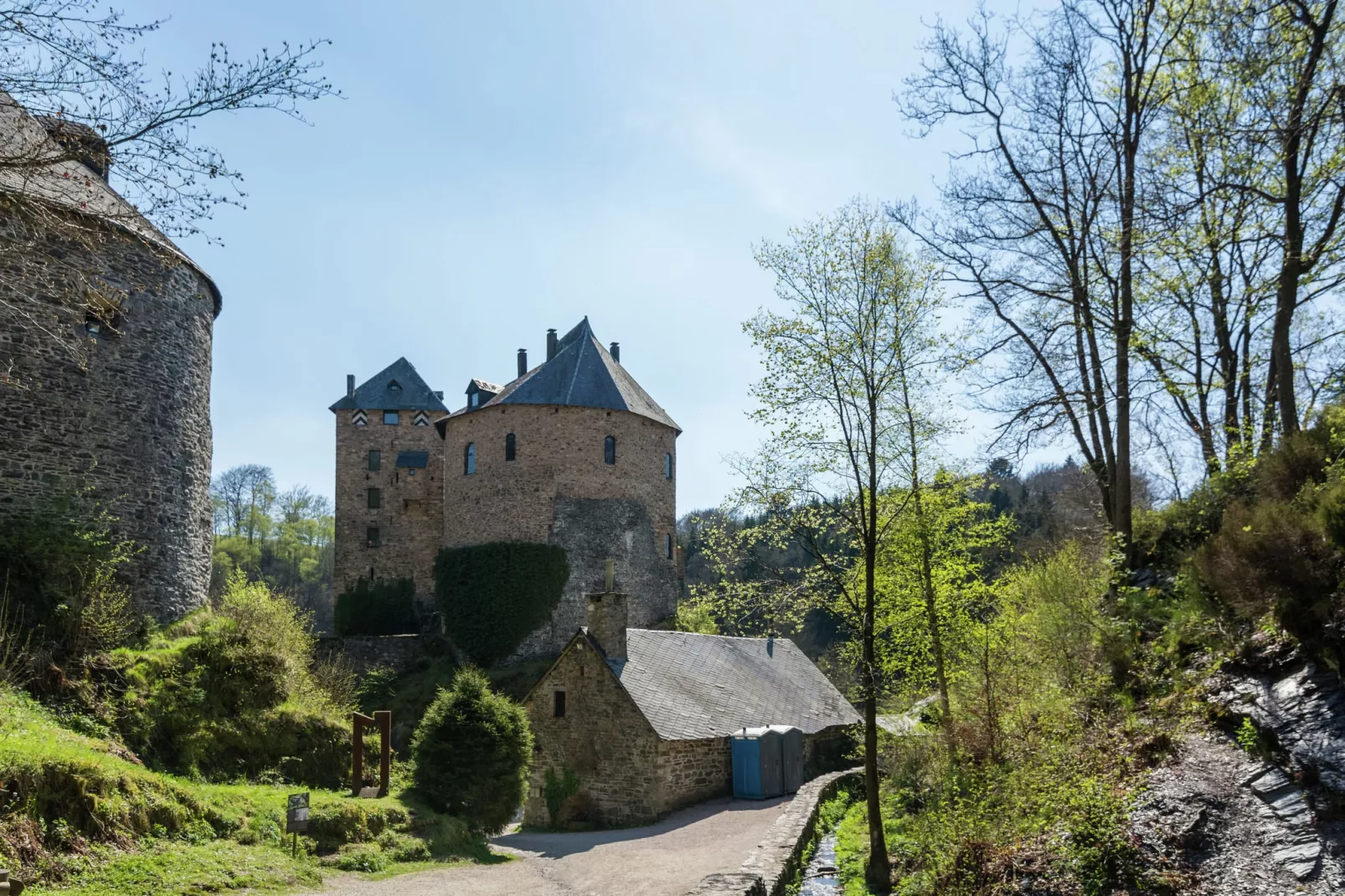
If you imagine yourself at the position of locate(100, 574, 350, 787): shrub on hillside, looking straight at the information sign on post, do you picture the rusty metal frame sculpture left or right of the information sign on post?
left

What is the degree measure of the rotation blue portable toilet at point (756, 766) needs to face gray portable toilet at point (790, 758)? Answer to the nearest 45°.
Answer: approximately 90° to its left

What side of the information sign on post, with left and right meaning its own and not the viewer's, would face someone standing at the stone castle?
back

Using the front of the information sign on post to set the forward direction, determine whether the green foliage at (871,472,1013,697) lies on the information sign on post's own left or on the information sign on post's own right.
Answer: on the information sign on post's own left

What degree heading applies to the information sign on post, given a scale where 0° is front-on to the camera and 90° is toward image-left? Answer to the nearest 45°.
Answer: approximately 0°

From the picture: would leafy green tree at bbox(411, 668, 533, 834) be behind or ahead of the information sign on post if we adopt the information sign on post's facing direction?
behind

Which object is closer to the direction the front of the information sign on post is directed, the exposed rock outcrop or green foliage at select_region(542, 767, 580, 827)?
the exposed rock outcrop

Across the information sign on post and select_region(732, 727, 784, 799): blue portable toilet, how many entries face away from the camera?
0
